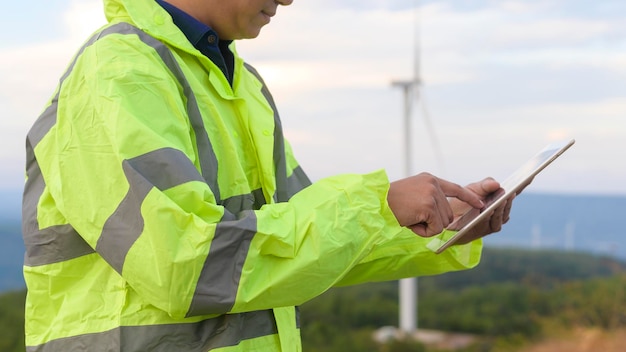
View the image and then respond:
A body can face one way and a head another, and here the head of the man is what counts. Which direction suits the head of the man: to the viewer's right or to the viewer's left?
to the viewer's right

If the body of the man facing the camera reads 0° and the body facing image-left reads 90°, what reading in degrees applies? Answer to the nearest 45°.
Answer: approximately 315°
